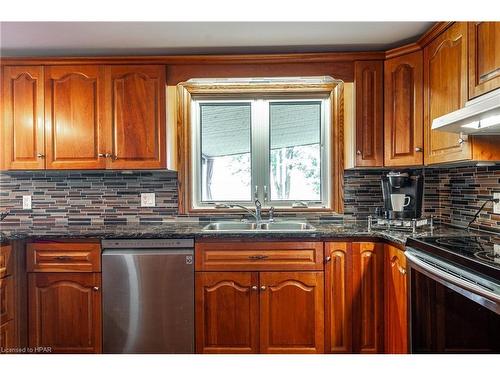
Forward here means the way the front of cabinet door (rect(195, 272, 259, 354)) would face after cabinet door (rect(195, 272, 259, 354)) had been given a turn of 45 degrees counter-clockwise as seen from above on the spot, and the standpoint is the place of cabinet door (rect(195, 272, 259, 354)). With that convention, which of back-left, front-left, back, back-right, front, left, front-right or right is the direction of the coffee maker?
front-left

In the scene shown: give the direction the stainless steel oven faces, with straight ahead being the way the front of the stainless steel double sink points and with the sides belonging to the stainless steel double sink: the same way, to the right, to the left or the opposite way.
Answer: to the right

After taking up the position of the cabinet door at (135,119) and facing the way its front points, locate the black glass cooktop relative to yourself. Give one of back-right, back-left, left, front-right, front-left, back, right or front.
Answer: front-left

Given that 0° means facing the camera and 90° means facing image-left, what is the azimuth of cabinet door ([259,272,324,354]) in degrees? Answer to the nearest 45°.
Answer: approximately 0°
